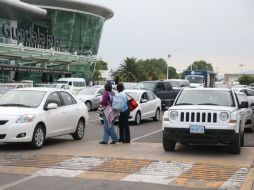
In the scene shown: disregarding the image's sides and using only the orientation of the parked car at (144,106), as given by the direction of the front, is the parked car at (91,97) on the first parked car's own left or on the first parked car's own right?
on the first parked car's own right

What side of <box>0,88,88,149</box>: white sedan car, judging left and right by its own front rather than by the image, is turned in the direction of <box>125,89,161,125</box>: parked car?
back

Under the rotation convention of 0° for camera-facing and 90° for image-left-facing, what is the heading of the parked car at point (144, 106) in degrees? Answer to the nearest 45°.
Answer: approximately 45°

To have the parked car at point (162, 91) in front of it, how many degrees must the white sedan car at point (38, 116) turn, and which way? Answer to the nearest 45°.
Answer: approximately 180°

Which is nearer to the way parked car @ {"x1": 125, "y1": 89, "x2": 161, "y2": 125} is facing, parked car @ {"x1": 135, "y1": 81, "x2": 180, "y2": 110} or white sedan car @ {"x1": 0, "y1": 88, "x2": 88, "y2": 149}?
the white sedan car

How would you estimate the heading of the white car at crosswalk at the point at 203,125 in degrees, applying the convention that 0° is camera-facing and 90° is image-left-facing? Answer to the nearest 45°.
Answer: approximately 0°

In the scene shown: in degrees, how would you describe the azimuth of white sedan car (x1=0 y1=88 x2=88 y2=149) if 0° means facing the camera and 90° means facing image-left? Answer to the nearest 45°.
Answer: approximately 45°
